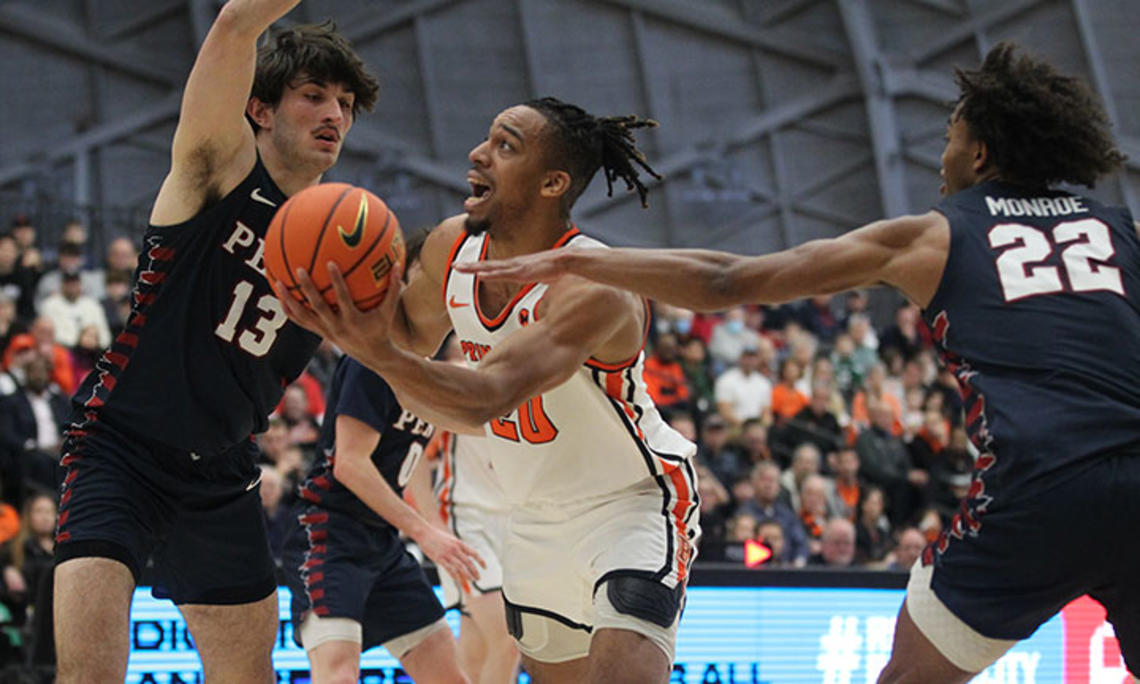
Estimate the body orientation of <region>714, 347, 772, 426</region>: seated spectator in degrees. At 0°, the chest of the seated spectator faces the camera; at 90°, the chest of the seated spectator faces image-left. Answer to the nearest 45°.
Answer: approximately 0°

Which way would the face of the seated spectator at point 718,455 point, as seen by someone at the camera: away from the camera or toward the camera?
toward the camera

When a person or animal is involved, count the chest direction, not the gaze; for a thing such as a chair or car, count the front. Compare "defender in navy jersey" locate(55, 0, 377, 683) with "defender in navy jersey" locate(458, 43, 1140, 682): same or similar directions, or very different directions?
very different directions

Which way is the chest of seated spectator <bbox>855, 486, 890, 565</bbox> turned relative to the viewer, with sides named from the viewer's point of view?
facing the viewer

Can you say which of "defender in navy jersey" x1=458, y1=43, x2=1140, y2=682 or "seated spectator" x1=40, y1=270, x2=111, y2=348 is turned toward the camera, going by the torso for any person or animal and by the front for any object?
the seated spectator

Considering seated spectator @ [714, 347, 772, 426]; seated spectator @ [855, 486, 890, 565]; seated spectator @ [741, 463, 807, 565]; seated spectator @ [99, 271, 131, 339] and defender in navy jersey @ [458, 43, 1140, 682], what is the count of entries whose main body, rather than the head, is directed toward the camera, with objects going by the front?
4

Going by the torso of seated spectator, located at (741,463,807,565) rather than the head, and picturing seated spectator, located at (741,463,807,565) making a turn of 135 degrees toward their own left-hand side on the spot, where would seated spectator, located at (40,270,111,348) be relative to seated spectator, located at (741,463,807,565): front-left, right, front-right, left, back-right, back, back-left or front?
back-left

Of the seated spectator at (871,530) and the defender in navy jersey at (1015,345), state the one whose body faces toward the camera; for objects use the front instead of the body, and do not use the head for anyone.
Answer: the seated spectator

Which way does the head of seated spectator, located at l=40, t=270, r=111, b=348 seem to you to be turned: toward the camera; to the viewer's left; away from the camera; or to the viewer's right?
toward the camera

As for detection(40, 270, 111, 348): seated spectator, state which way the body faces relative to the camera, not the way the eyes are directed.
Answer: toward the camera

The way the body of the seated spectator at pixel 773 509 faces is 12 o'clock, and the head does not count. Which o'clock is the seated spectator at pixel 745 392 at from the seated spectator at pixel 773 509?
the seated spectator at pixel 745 392 is roughly at 6 o'clock from the seated spectator at pixel 773 509.

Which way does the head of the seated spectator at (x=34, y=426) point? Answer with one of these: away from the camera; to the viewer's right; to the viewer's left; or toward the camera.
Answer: toward the camera

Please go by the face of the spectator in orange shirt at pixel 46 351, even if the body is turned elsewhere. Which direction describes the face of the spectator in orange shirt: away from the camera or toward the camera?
toward the camera

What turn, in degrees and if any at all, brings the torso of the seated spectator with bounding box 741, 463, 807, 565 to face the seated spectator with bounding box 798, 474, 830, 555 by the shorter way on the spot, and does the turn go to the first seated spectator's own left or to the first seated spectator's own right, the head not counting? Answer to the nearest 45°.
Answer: approximately 135° to the first seated spectator's own left

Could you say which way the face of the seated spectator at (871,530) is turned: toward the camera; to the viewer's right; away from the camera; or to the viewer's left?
toward the camera

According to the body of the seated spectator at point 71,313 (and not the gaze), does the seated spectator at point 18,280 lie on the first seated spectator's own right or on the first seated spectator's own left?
on the first seated spectator's own right

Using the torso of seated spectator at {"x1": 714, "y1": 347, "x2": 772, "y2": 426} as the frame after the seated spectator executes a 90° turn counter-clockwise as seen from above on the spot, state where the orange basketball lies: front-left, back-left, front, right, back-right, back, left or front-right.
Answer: right

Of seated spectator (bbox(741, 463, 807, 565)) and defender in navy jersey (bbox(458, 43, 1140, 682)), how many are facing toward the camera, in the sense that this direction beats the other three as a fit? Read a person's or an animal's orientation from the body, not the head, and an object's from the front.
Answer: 1

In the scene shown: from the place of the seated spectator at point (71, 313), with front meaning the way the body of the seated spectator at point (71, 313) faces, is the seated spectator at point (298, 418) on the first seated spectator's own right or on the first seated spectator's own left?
on the first seated spectator's own left
